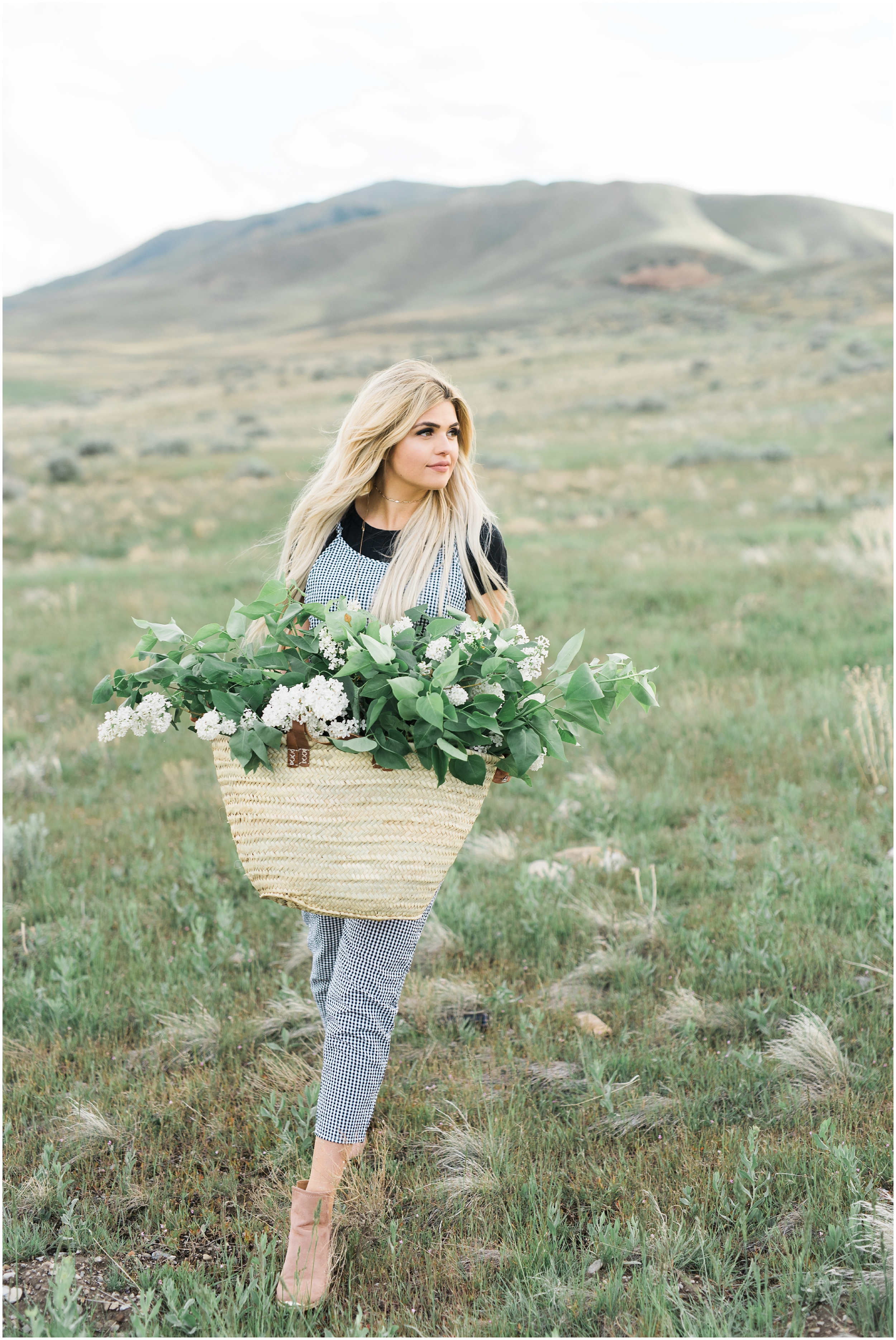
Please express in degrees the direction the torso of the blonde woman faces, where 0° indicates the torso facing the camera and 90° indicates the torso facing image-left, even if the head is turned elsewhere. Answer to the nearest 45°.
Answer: approximately 0°

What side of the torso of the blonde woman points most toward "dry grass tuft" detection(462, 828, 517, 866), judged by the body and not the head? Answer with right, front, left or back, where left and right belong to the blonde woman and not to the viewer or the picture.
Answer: back

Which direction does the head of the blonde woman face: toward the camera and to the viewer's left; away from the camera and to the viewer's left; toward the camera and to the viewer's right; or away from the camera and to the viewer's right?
toward the camera and to the viewer's right

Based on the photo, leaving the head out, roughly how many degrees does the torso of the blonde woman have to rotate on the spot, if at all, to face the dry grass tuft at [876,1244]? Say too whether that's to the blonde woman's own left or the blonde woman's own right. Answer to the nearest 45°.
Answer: approximately 45° to the blonde woman's own left

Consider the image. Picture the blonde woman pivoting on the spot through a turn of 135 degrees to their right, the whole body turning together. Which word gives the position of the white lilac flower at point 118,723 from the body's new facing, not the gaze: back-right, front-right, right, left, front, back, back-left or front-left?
left
